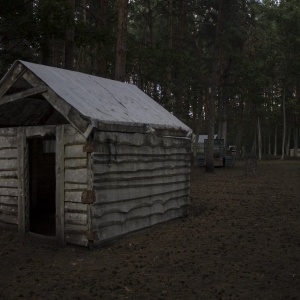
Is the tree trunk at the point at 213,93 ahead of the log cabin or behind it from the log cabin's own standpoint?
behind
